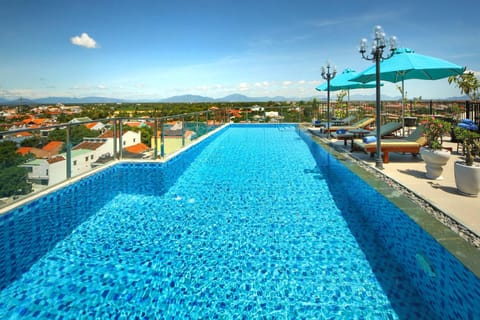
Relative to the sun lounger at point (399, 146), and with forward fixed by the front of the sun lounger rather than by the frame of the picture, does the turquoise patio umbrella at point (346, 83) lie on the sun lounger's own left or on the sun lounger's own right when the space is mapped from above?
on the sun lounger's own right

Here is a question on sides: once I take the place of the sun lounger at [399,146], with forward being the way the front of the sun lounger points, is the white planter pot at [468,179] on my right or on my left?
on my left

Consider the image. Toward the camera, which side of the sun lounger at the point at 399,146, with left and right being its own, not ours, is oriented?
left

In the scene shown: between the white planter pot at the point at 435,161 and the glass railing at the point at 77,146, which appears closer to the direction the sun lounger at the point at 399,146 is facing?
the glass railing

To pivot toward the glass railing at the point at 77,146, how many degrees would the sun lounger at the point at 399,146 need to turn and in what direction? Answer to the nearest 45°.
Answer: approximately 45° to its left

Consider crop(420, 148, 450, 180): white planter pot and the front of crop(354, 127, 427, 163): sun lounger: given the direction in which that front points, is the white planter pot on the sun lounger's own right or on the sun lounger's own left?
on the sun lounger's own left
